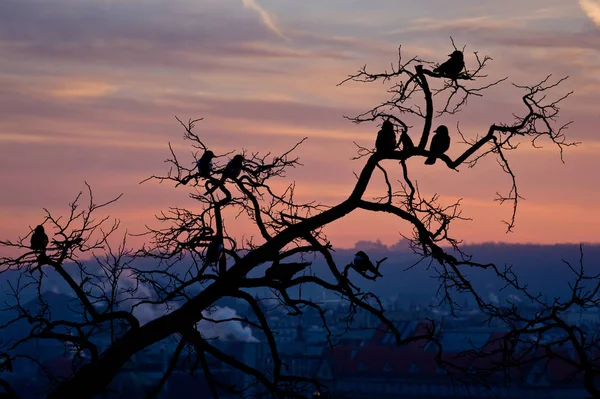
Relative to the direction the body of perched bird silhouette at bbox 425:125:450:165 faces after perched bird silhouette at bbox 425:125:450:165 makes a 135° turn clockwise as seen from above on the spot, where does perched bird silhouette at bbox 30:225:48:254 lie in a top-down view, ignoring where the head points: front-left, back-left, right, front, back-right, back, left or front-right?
front-right

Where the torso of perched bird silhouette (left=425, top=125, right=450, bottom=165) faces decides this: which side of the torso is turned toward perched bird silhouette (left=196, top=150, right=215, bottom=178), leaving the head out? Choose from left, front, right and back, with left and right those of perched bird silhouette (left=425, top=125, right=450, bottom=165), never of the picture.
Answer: back

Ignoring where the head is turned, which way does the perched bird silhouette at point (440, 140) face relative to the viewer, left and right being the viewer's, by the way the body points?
facing to the right of the viewer

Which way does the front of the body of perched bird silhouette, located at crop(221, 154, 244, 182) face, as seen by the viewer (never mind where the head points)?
to the viewer's right

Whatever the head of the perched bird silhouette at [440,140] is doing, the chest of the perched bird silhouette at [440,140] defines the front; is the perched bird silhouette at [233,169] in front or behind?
behind

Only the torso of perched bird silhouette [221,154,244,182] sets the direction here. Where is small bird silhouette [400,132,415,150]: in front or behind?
in front
